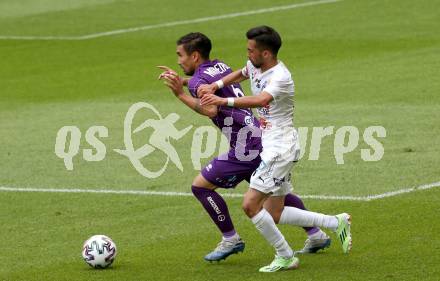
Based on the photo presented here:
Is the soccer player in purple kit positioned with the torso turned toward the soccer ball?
yes

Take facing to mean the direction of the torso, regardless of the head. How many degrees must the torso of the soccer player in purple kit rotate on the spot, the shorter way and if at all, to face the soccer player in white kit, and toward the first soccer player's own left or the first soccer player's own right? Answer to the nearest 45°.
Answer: approximately 135° to the first soccer player's own left

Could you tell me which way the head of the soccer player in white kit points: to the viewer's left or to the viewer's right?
to the viewer's left

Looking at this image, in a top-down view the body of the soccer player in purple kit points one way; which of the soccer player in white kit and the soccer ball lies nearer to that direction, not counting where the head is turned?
the soccer ball

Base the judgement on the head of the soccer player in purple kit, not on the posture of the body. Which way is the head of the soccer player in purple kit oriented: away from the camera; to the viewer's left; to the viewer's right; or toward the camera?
to the viewer's left

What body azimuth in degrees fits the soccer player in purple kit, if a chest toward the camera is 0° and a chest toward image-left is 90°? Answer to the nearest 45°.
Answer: approximately 90°
